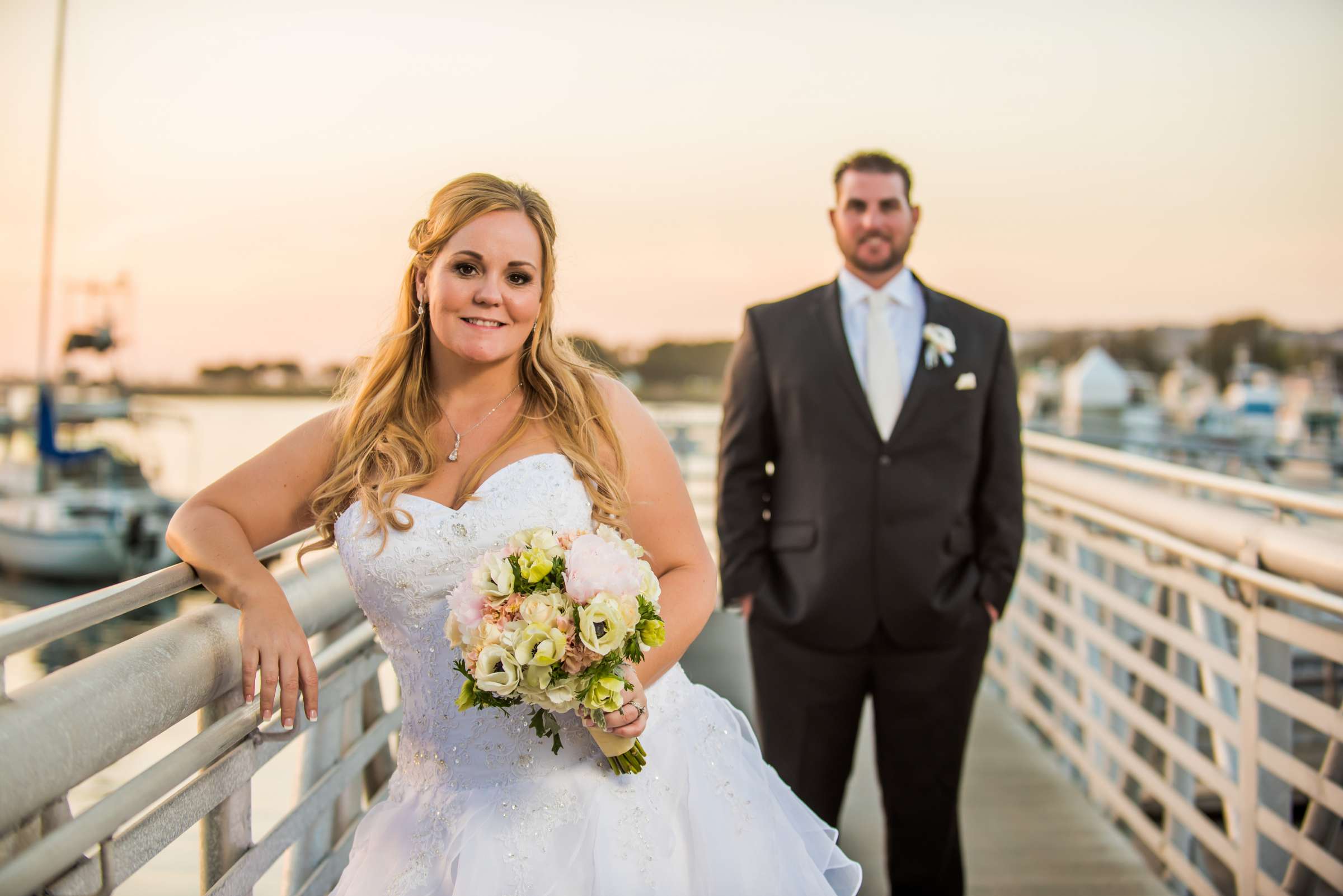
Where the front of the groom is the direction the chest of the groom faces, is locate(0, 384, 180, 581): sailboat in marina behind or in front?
behind

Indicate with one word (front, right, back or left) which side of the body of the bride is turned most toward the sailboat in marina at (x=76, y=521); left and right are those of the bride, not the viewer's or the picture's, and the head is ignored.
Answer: back

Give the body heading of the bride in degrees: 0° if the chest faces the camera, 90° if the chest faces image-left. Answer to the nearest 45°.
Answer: approximately 0°

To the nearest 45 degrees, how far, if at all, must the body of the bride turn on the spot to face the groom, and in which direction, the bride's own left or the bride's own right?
approximately 135° to the bride's own left

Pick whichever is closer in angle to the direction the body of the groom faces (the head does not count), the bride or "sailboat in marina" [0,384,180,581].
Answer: the bride

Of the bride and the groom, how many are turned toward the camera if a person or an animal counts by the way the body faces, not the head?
2

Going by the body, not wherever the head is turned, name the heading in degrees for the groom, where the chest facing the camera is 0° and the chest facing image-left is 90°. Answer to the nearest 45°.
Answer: approximately 0°

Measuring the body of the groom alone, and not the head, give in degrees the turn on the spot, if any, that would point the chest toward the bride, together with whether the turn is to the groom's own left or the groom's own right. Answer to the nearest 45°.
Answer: approximately 45° to the groom's own right
